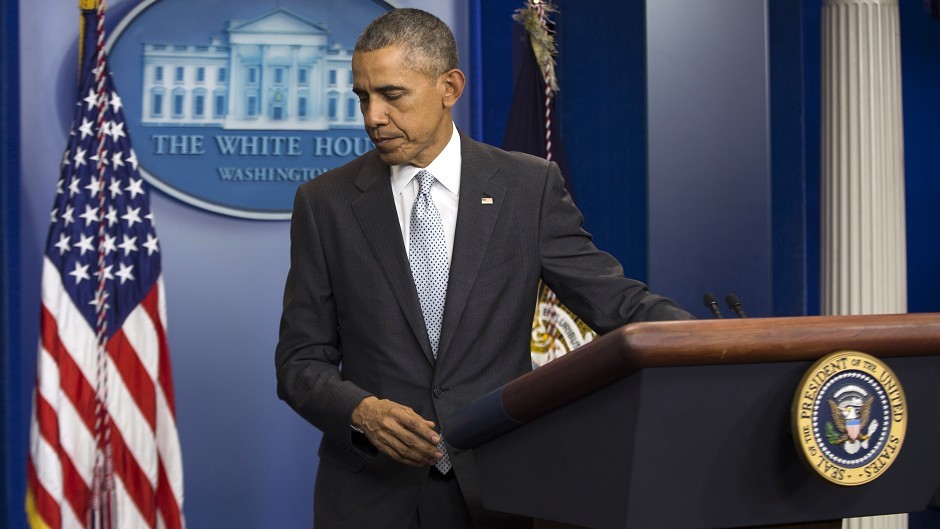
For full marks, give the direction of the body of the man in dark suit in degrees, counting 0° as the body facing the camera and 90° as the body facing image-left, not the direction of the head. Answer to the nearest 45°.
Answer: approximately 0°

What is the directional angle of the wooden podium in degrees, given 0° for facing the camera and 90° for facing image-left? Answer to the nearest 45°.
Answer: approximately 315°

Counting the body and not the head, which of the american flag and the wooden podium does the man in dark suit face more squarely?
the wooden podium

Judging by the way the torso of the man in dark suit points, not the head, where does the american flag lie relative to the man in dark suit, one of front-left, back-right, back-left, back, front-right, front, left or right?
back-right

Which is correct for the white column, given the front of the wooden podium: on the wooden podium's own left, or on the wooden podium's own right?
on the wooden podium's own left

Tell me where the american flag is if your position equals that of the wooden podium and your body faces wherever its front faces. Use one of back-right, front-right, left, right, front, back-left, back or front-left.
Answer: back
